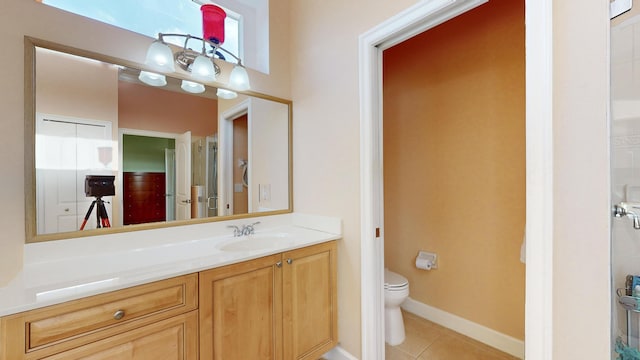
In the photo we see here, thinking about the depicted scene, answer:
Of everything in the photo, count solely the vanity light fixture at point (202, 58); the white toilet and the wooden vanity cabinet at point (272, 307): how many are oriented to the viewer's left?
0

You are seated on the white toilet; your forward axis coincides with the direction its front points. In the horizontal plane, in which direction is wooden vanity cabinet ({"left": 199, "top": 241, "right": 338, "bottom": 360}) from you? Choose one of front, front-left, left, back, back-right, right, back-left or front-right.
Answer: right

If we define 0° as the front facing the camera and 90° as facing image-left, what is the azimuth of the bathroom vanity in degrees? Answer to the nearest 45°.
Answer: approximately 315°

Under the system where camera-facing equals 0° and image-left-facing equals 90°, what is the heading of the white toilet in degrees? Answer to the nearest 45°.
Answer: approximately 315°

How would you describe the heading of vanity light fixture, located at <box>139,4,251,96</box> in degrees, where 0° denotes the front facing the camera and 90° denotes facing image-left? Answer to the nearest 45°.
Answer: approximately 315°

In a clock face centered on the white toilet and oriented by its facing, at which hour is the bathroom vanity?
The bathroom vanity is roughly at 3 o'clock from the white toilet.
